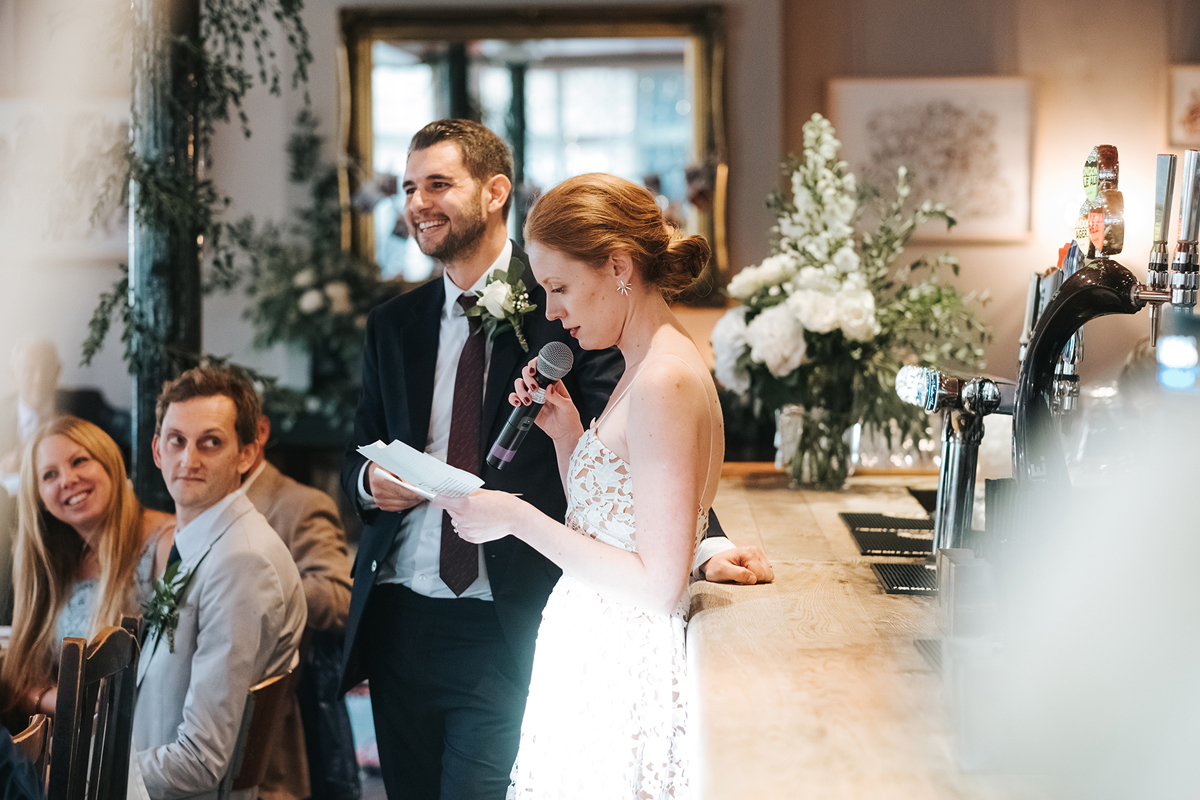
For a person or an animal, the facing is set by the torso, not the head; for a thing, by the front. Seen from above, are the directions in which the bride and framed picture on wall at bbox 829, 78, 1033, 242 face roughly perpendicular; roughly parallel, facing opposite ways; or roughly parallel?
roughly perpendicular

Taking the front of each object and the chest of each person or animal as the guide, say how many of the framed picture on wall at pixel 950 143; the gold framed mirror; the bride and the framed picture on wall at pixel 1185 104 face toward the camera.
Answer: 3

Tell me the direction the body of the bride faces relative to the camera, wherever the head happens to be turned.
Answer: to the viewer's left

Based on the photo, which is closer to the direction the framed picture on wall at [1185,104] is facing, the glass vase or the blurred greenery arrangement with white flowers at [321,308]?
the glass vase

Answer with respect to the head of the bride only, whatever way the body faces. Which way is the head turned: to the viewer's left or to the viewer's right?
to the viewer's left

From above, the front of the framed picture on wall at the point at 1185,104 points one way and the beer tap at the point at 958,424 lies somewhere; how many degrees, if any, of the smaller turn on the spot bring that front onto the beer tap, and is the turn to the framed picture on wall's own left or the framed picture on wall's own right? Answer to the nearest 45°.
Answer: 0° — it already faces it

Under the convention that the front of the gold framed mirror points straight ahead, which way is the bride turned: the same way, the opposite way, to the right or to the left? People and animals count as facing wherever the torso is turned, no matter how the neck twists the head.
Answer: to the right

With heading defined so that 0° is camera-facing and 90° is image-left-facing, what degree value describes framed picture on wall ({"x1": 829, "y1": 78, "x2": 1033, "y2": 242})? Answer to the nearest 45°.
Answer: approximately 0°

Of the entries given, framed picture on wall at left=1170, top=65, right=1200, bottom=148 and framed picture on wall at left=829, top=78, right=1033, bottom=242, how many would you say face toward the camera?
2
